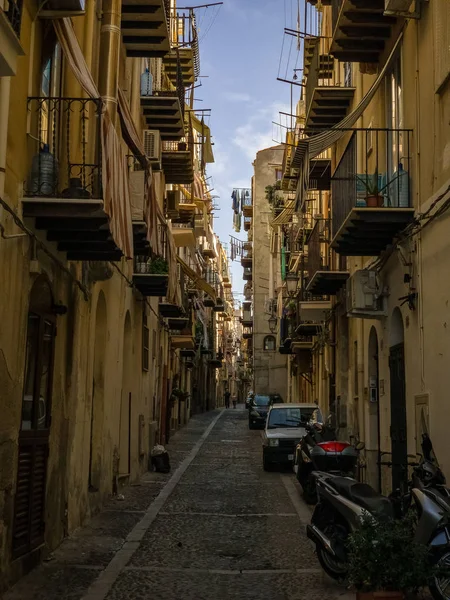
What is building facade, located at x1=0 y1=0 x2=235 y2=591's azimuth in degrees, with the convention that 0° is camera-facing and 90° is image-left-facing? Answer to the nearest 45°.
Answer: approximately 270°

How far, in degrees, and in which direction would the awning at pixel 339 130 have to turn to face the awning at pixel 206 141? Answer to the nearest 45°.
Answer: approximately 90° to its right

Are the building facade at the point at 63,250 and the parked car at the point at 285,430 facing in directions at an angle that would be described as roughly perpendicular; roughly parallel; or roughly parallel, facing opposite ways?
roughly perpendicular

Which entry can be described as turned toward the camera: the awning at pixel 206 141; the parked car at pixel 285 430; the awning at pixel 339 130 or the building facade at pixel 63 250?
the parked car

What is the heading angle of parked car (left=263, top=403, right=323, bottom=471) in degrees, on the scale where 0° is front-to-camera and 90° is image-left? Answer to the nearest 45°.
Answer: approximately 0°

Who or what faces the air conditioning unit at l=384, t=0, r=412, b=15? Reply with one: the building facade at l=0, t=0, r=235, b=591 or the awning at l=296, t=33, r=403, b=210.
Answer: the building facade

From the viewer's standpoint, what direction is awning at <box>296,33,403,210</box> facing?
to the viewer's left

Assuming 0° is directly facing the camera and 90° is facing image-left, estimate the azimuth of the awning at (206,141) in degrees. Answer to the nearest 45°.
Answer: approximately 270°
